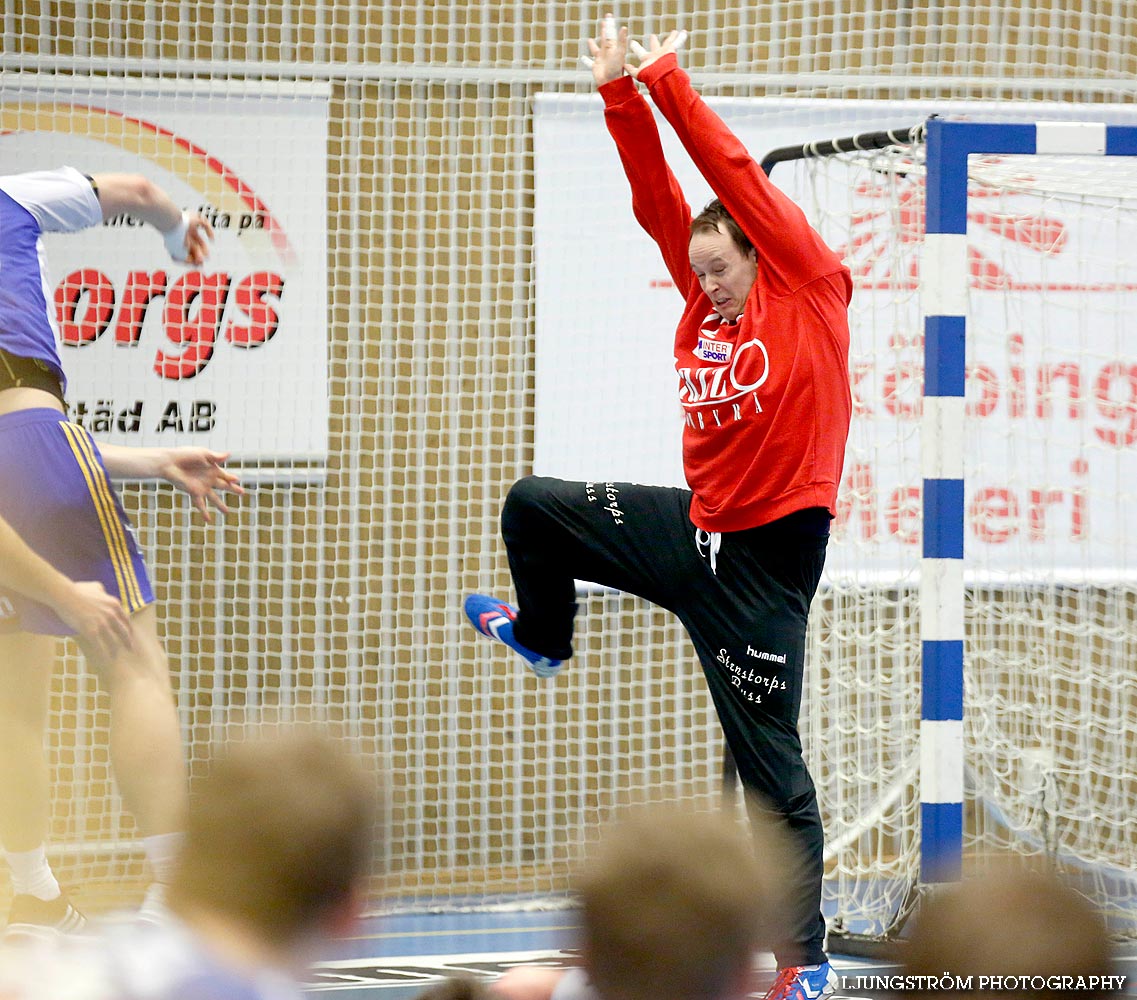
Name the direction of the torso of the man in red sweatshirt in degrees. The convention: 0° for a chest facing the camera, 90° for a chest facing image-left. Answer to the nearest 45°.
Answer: approximately 45°
